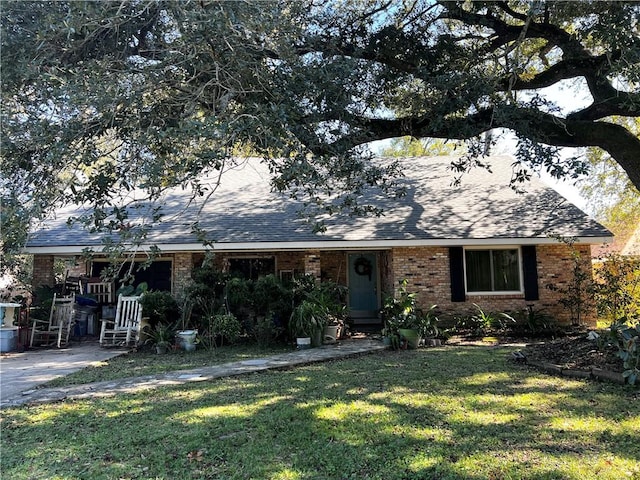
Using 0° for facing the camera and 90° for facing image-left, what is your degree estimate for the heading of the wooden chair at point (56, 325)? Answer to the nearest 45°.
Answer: approximately 45°

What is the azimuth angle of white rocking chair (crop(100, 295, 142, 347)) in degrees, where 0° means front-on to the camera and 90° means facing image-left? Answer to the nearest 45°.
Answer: approximately 45°

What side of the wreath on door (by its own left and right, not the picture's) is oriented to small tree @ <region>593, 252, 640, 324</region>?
left

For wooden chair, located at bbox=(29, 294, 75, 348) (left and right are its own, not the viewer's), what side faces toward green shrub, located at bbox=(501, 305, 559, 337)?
left

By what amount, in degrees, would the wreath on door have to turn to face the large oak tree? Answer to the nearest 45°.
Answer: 0° — it already faces it

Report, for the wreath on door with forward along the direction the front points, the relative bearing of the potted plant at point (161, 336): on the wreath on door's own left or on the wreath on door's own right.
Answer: on the wreath on door's own right

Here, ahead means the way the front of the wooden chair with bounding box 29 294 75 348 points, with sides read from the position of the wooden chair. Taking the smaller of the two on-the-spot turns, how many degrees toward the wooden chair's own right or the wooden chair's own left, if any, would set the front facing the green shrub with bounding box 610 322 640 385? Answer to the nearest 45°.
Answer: approximately 90° to the wooden chair's own left

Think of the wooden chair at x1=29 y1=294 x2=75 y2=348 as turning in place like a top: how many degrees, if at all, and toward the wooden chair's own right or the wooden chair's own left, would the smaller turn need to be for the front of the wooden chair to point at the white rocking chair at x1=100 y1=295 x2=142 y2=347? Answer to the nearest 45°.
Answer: approximately 90° to the wooden chair's own left

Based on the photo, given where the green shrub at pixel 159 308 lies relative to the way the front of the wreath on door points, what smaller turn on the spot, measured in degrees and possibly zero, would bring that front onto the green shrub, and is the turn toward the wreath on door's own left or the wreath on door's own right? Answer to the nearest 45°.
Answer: approximately 45° to the wreath on door's own right
